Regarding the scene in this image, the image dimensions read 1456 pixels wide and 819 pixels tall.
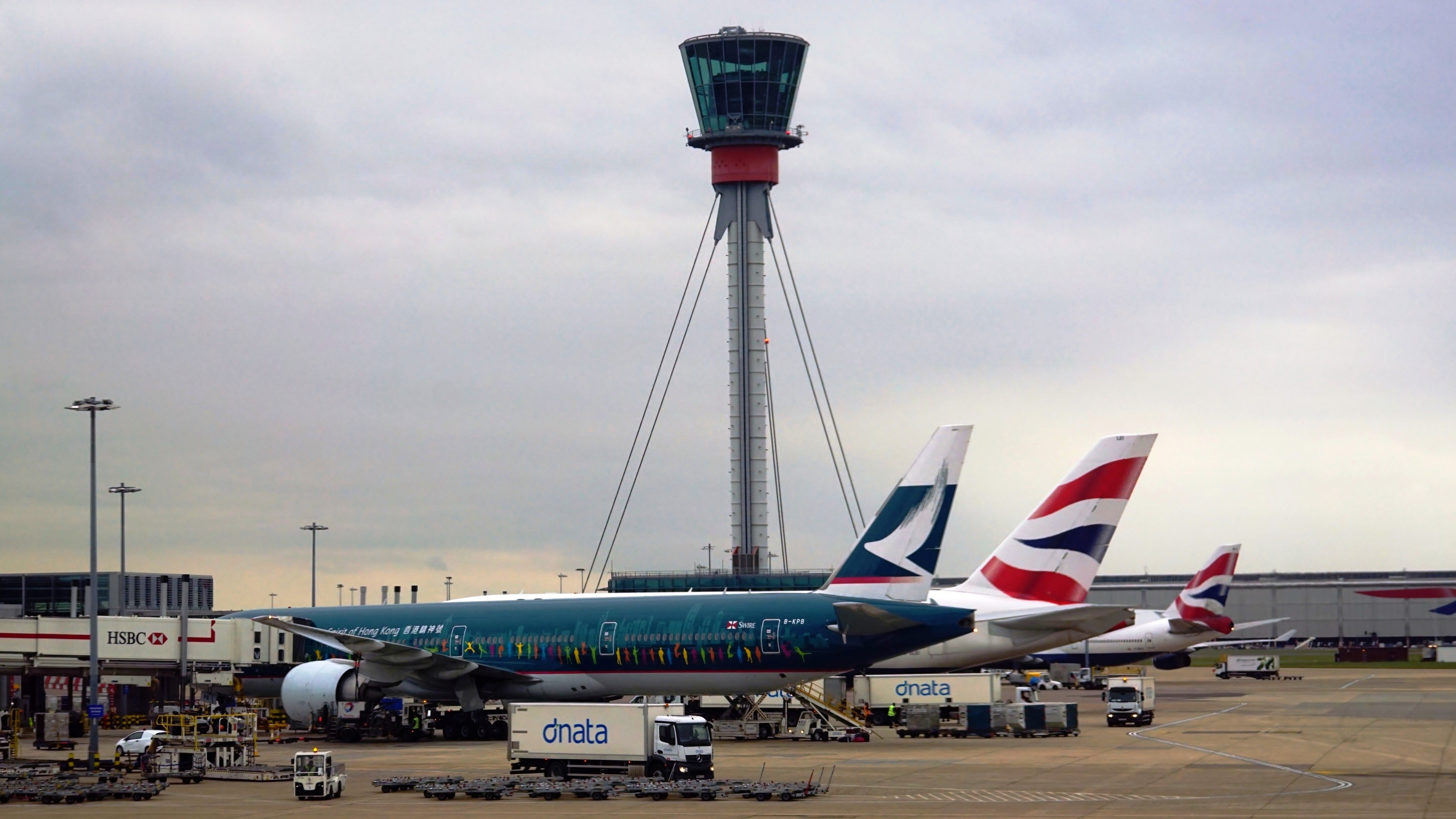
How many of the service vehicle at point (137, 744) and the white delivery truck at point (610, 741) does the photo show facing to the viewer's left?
1

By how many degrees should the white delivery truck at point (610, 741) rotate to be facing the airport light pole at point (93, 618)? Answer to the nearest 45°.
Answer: approximately 180°

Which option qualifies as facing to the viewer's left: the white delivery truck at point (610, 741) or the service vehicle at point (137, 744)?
the service vehicle

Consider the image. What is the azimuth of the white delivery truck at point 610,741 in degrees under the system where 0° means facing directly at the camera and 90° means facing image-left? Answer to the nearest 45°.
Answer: approximately 315°

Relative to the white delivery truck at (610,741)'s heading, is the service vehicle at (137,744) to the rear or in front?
to the rear

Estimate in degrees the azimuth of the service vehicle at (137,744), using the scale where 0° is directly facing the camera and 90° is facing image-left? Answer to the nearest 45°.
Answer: approximately 90°

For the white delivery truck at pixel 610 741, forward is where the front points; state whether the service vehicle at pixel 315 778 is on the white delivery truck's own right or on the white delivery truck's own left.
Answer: on the white delivery truck's own right

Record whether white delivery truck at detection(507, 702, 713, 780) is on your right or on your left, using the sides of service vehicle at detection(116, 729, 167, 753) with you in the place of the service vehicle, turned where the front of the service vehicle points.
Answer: on your left
